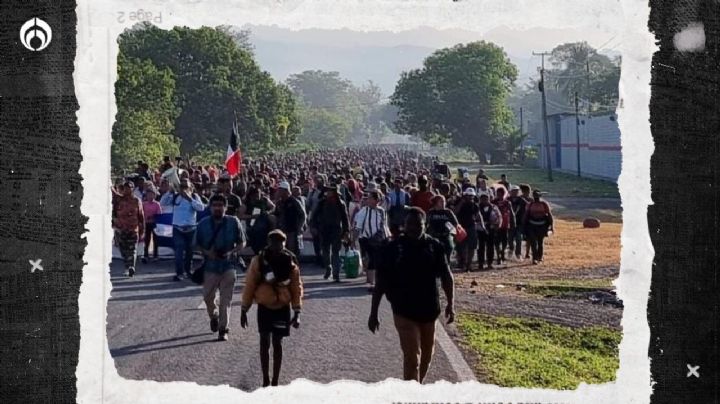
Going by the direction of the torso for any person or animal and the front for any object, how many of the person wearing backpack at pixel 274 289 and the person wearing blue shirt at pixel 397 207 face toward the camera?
2

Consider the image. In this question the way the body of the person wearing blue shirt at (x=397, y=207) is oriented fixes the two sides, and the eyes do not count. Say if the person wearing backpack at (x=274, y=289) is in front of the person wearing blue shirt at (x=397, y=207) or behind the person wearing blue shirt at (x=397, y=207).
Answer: in front

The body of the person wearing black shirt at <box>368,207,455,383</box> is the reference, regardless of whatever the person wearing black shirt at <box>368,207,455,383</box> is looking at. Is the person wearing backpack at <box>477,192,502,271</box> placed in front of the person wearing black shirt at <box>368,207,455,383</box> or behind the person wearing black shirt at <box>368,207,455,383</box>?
behind

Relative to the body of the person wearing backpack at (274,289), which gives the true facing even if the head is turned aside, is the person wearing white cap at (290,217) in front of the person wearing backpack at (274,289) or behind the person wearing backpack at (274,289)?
behind
